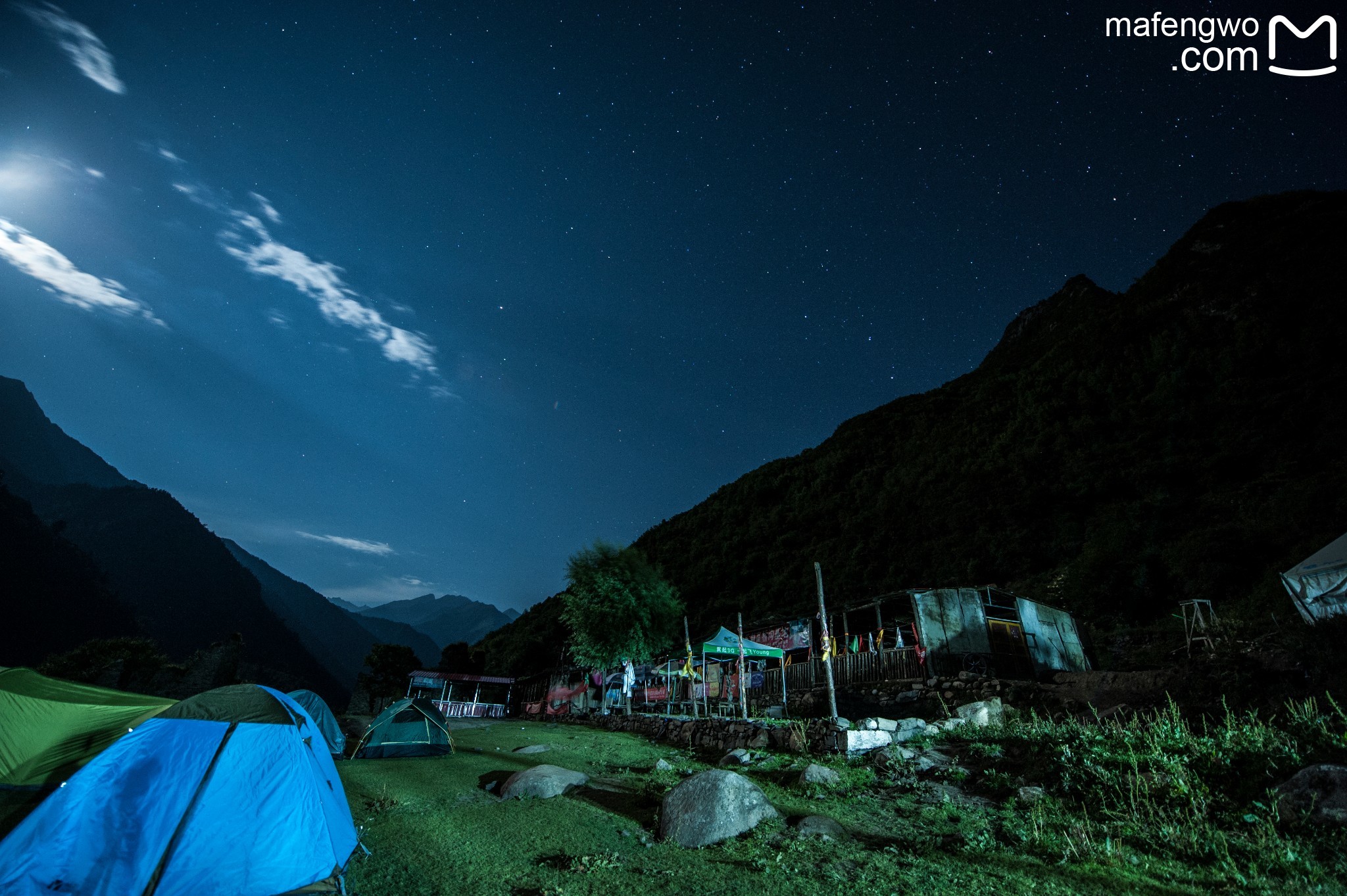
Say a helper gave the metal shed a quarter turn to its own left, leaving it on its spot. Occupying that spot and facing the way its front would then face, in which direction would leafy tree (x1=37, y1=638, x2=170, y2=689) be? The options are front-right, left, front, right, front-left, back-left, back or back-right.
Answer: back

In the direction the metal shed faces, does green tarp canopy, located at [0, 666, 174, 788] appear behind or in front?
in front

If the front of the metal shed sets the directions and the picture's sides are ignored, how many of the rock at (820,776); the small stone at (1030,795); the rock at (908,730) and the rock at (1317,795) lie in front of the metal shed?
4

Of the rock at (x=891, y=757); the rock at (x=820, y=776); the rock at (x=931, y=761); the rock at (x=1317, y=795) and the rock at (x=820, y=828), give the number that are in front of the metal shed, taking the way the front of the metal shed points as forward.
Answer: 5

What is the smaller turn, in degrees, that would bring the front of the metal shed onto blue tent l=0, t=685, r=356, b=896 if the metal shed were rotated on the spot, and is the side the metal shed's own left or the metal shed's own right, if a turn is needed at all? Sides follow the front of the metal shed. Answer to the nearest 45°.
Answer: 0° — it already faces it

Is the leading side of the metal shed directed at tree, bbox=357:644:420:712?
no

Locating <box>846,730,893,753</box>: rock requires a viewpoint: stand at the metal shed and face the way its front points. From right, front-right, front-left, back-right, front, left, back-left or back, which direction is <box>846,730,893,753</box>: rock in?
front

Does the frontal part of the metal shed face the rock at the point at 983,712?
yes

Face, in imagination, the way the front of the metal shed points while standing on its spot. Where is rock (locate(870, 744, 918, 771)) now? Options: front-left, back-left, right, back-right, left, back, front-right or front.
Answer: front

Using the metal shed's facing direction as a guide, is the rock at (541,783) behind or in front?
in front

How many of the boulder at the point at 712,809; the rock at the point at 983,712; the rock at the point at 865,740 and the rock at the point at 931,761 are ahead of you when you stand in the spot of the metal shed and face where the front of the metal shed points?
4

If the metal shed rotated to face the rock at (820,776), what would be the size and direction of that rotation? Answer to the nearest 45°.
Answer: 0° — it already faces it

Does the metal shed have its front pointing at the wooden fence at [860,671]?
no

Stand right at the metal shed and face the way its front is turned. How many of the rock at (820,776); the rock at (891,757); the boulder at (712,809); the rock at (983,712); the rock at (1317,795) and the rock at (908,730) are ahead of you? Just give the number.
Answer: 6

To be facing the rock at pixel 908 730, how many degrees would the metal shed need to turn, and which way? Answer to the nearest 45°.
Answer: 0° — it already faces it

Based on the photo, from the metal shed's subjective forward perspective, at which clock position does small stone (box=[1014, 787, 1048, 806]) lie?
The small stone is roughly at 12 o'clock from the metal shed.

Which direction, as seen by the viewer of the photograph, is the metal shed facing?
facing the viewer
